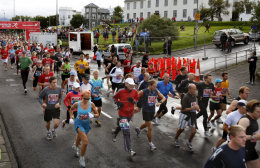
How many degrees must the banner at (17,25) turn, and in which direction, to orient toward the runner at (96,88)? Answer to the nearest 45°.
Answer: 0° — it already faces them

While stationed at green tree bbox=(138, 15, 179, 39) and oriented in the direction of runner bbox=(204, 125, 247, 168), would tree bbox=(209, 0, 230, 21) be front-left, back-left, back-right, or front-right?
back-left

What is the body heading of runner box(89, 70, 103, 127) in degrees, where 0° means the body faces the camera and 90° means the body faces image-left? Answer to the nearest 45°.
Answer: approximately 0°

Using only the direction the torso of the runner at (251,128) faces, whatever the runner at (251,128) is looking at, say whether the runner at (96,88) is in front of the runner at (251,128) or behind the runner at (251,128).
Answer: behind

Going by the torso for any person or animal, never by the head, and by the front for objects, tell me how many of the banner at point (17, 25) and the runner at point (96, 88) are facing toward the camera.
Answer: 2

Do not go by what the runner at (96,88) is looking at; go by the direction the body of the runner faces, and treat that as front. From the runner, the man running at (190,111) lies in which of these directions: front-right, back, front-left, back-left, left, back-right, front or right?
front-left

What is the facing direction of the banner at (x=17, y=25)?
toward the camera

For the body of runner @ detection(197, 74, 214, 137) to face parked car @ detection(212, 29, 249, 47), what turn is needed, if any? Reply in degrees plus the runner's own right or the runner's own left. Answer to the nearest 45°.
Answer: approximately 135° to the runner's own left

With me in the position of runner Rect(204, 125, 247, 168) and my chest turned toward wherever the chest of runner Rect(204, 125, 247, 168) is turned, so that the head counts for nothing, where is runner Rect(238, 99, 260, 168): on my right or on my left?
on my left

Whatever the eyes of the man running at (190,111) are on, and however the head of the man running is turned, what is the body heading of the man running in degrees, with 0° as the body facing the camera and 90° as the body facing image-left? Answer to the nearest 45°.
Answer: approximately 315°

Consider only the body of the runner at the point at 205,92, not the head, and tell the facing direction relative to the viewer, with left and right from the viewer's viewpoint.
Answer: facing the viewer and to the right of the viewer

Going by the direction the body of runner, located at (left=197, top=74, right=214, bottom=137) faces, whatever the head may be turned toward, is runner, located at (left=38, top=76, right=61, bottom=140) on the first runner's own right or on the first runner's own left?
on the first runner's own right

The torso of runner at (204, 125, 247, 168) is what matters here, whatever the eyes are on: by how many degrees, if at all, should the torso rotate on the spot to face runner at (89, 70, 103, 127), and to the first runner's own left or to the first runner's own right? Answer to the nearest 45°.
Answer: approximately 180°
